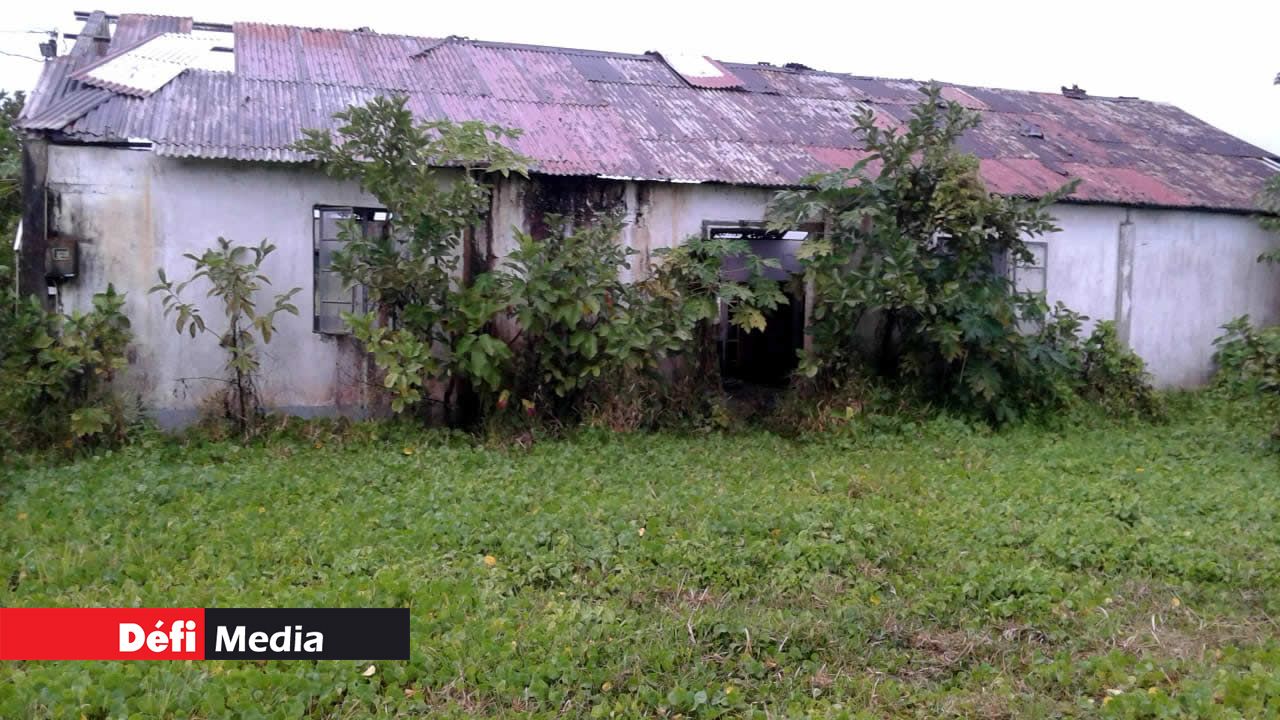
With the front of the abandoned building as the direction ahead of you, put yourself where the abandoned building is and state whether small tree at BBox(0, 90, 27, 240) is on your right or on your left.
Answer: on your right

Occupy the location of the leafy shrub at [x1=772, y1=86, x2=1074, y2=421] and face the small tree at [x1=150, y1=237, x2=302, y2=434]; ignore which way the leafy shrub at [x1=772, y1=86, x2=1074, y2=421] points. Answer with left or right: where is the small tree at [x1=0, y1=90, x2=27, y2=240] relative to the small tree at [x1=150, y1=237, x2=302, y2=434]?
right

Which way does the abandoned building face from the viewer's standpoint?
toward the camera

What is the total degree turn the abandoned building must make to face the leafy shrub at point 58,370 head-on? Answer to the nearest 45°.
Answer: approximately 45° to its right

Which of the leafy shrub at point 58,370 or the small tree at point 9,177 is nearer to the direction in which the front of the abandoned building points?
the leafy shrub
